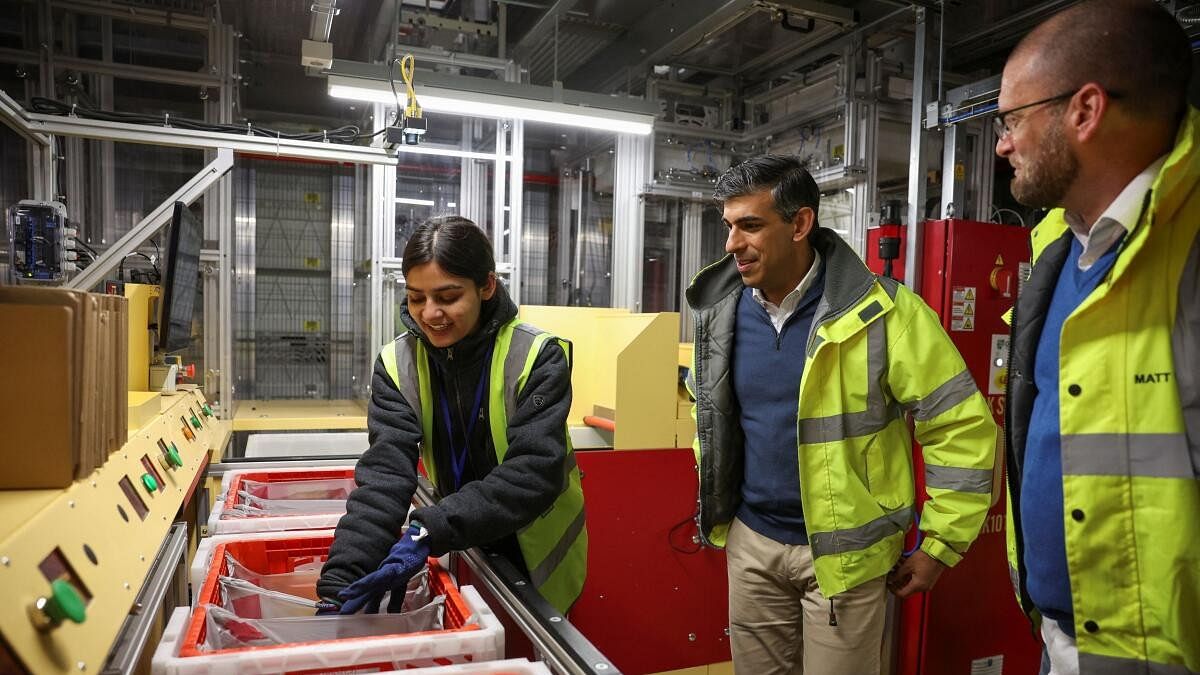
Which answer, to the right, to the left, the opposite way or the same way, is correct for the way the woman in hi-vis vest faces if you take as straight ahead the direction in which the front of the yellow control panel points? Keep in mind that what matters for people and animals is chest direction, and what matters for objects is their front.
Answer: to the right

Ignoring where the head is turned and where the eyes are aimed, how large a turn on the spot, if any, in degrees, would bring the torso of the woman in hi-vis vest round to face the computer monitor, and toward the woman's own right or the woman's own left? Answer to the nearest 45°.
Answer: approximately 90° to the woman's own right

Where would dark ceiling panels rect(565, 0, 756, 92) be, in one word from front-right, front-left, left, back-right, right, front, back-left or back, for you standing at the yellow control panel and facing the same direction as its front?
left

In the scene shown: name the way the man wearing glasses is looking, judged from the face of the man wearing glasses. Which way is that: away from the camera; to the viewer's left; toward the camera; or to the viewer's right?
to the viewer's left

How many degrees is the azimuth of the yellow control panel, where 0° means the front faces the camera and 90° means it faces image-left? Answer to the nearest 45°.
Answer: approximately 315°

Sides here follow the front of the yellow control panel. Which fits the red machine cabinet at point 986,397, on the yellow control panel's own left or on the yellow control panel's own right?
on the yellow control panel's own left

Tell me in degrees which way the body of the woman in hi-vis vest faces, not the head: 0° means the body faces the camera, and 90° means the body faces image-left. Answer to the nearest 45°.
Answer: approximately 45°

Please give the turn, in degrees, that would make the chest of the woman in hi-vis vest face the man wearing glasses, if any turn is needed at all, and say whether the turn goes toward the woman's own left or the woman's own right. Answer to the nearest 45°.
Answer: approximately 90° to the woman's own left

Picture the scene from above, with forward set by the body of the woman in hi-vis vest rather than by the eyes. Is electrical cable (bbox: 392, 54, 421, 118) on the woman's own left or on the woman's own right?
on the woman's own right
